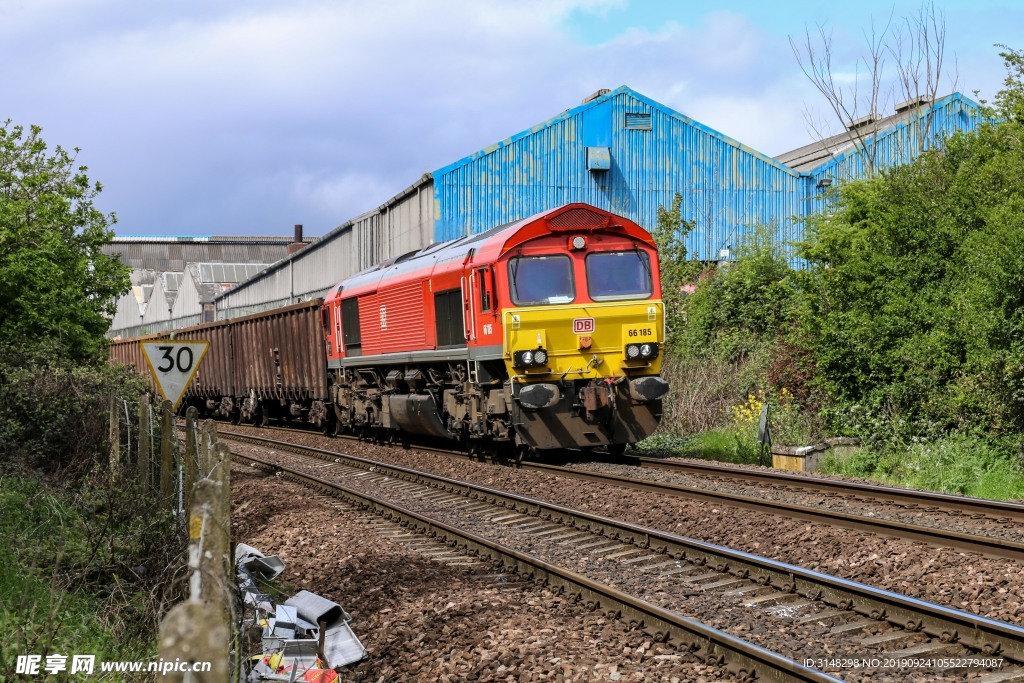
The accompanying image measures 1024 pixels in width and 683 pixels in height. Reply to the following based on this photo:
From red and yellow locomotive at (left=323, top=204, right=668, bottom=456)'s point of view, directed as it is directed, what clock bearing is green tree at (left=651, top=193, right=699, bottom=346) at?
The green tree is roughly at 8 o'clock from the red and yellow locomotive.

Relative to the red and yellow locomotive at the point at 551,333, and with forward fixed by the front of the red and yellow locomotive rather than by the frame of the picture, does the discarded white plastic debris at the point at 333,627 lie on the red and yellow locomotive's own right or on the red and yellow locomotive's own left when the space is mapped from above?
on the red and yellow locomotive's own right

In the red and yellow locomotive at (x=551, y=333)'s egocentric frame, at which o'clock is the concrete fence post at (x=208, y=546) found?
The concrete fence post is roughly at 2 o'clock from the red and yellow locomotive.

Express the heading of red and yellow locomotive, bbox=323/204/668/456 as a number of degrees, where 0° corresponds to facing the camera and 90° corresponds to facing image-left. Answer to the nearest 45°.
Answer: approximately 315°

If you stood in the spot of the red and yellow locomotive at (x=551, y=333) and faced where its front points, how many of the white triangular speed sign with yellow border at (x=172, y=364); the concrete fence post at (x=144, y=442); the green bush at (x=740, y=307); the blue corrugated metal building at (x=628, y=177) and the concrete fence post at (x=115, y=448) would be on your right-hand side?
3

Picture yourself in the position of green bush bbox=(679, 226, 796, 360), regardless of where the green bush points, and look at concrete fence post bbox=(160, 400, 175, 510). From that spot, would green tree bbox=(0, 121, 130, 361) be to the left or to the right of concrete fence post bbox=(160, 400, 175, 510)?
right

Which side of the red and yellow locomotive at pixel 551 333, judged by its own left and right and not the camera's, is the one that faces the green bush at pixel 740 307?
left

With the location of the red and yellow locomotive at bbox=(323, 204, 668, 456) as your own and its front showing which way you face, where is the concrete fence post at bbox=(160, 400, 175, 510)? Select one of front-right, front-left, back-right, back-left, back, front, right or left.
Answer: right

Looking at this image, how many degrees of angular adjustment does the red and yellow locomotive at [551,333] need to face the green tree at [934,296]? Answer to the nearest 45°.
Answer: approximately 45° to its left

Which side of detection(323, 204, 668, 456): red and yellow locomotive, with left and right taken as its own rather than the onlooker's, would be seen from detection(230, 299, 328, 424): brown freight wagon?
back

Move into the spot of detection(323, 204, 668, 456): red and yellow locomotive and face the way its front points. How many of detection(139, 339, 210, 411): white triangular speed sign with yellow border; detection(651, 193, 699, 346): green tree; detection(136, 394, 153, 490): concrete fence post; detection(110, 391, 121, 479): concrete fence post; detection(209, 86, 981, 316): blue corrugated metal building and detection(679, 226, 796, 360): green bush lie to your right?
3

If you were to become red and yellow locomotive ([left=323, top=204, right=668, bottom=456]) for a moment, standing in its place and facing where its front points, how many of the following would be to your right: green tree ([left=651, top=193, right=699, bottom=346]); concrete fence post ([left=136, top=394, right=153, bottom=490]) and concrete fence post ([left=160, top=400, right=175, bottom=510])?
2
